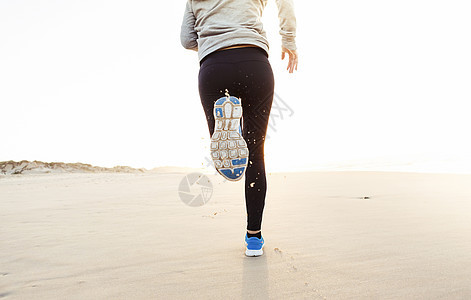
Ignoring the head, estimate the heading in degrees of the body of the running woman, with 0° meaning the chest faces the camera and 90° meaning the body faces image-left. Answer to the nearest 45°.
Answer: approximately 180°
